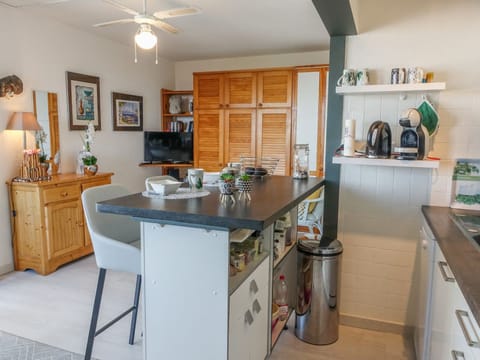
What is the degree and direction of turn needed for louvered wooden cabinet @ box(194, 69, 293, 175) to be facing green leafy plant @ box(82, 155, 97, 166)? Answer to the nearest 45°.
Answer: approximately 45° to its right

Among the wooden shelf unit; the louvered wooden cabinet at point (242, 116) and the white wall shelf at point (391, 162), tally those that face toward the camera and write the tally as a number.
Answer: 3

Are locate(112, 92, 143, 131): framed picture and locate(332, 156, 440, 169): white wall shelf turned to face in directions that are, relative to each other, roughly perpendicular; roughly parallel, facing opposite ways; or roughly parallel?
roughly perpendicular

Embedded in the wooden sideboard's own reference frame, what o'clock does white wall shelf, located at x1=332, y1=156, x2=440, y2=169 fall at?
The white wall shelf is roughly at 12 o'clock from the wooden sideboard.

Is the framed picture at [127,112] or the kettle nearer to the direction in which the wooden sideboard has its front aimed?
the kettle

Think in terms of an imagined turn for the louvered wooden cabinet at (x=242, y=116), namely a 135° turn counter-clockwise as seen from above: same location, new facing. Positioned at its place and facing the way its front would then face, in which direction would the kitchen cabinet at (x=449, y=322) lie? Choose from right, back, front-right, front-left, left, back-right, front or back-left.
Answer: back-right

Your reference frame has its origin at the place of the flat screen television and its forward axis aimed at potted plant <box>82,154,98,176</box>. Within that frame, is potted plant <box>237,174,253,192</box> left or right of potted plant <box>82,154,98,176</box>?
left

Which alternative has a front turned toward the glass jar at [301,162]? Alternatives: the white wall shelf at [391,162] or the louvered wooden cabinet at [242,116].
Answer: the louvered wooden cabinet

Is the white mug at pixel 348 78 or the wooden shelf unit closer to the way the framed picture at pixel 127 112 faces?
the white mug

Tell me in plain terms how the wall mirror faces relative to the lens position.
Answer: facing the viewer and to the right of the viewer

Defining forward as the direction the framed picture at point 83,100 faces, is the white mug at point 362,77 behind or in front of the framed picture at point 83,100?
in front

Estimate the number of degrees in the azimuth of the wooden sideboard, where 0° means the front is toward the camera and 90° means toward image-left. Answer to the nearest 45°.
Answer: approximately 315°

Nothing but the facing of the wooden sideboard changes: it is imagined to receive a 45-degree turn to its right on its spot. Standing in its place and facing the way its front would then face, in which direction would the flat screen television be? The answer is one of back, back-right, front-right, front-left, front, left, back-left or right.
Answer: back-left

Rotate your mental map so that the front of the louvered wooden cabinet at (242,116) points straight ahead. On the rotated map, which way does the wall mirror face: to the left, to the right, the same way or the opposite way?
to the left

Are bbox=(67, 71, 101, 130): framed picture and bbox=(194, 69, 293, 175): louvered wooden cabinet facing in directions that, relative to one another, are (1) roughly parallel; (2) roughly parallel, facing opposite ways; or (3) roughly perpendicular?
roughly perpendicular

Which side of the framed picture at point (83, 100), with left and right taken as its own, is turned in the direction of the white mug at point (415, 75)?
front

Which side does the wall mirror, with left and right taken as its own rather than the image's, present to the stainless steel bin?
front

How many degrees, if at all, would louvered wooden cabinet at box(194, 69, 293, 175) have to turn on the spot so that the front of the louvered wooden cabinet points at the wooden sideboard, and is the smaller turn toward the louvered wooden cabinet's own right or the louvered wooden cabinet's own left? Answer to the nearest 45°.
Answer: approximately 45° to the louvered wooden cabinet's own right
